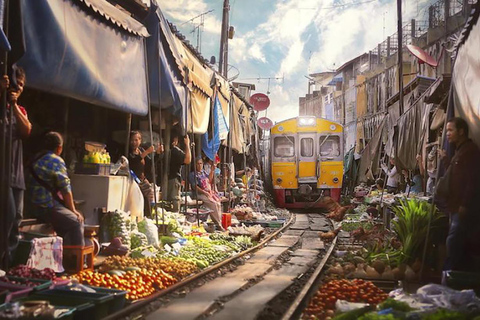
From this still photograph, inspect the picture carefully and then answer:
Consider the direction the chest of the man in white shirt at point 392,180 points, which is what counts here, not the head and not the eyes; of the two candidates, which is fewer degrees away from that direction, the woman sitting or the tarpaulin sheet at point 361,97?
the woman sitting

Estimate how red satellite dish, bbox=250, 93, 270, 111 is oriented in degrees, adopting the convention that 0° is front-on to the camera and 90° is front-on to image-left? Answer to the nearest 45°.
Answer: approximately 0°

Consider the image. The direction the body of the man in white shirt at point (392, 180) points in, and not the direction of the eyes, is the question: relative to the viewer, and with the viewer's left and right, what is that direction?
facing to the left of the viewer

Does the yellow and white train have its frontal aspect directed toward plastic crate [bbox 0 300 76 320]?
yes

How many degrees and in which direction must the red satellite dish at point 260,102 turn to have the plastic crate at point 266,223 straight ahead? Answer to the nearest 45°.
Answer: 0° — it already faces it

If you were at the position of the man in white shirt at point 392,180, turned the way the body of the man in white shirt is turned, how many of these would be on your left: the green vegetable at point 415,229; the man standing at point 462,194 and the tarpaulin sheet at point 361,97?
2

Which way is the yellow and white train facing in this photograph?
toward the camera

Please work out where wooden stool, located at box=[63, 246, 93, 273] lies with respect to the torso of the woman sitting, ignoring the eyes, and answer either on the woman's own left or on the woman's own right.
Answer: on the woman's own right

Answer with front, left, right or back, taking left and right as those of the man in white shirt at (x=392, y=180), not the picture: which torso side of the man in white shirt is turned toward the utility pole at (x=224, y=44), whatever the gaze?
front

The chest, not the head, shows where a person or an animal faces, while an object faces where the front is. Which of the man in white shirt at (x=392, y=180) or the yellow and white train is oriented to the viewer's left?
the man in white shirt

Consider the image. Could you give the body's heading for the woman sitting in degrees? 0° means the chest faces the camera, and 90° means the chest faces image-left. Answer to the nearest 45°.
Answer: approximately 315°

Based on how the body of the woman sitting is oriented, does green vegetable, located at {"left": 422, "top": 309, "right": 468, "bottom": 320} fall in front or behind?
in front
